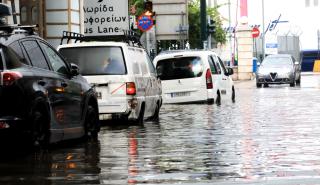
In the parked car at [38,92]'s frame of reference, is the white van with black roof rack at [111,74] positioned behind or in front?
in front

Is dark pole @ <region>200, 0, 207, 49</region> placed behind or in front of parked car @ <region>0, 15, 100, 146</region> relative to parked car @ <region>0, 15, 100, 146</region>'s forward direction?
in front

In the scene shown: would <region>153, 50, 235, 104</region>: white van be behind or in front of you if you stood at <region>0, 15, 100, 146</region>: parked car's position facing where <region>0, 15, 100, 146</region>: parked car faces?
in front

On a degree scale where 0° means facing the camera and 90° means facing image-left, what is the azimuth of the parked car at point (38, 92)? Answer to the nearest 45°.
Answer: approximately 225°
